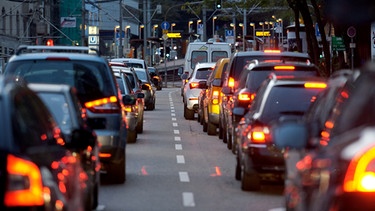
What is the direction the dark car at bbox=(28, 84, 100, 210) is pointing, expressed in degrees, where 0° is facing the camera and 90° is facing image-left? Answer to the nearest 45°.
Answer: approximately 180°

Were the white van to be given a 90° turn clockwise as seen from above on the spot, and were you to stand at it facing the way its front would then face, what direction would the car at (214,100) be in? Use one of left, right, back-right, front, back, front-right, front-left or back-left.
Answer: right

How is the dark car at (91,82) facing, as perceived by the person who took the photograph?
facing away from the viewer

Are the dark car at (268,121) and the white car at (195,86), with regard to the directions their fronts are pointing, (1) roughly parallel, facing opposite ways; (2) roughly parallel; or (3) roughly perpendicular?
roughly parallel

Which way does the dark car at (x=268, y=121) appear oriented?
away from the camera

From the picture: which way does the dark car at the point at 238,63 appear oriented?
away from the camera

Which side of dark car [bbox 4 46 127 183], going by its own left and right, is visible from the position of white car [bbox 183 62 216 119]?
front

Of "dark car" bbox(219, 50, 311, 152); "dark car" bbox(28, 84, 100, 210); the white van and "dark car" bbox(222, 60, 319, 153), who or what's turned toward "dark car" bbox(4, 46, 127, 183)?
"dark car" bbox(28, 84, 100, 210)

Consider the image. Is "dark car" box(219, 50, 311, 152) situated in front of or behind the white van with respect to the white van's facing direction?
behind

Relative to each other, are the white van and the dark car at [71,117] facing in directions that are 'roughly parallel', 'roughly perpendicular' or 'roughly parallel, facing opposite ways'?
roughly parallel

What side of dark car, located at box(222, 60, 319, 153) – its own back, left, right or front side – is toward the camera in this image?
back

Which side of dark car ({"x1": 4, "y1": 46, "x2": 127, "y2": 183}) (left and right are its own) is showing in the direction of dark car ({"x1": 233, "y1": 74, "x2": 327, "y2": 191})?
right

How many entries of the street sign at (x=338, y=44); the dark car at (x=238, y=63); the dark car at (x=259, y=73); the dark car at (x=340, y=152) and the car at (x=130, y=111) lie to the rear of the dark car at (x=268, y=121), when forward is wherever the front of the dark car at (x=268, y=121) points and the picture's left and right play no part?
1

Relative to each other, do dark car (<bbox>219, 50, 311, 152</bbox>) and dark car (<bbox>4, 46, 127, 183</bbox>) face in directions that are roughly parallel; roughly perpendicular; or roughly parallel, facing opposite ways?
roughly parallel

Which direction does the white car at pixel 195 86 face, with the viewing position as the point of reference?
facing away from the viewer

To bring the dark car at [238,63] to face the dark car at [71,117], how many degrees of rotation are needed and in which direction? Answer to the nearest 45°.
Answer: approximately 180°

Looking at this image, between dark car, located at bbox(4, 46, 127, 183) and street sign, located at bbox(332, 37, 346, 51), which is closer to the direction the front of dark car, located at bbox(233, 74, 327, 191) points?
the street sign
